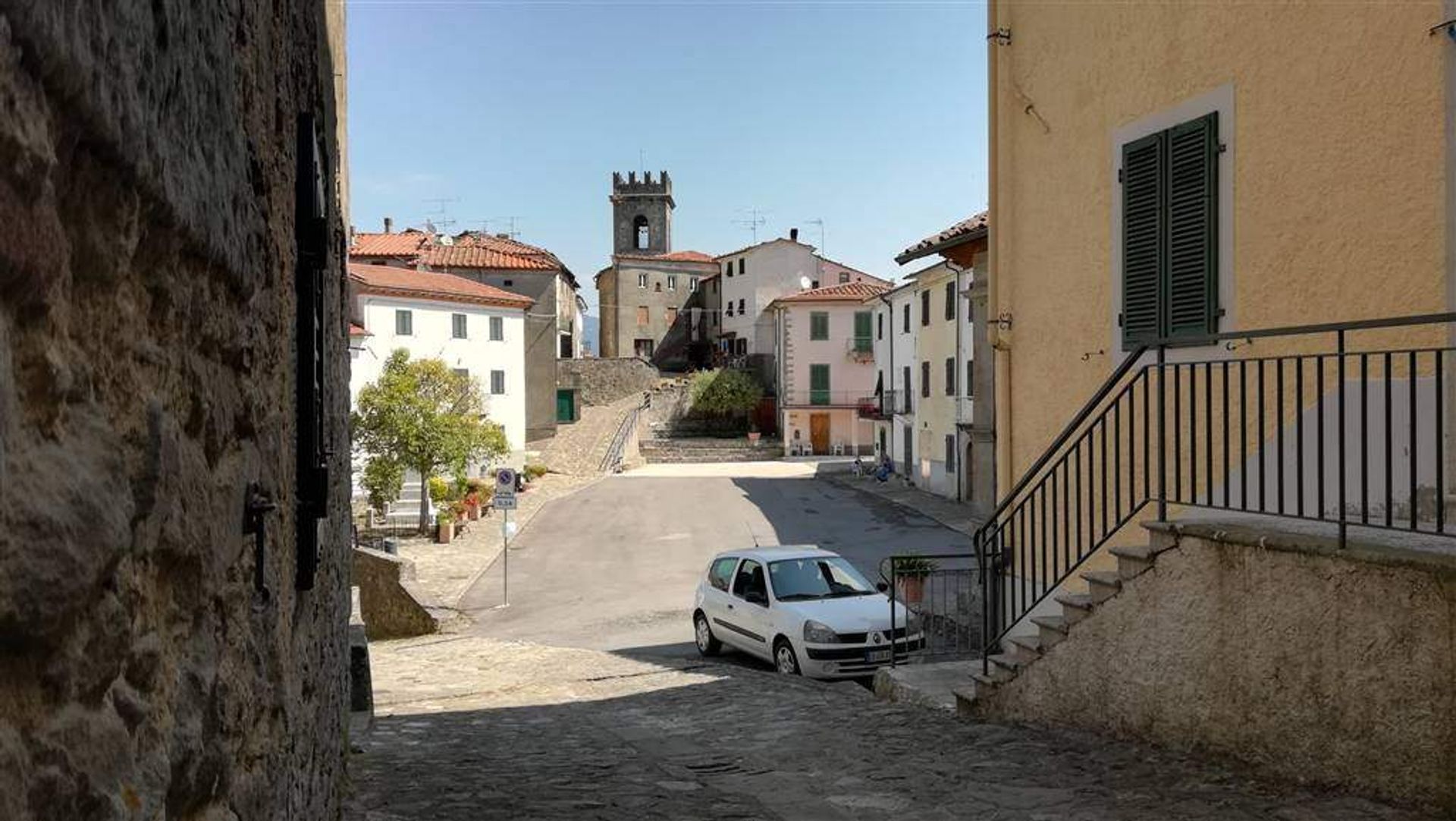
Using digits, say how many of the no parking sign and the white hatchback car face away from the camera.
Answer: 0

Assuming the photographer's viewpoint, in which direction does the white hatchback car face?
facing the viewer and to the right of the viewer

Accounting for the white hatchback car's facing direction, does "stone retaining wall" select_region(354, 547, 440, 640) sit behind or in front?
behind

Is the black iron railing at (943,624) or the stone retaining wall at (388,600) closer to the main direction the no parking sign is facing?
the black iron railing

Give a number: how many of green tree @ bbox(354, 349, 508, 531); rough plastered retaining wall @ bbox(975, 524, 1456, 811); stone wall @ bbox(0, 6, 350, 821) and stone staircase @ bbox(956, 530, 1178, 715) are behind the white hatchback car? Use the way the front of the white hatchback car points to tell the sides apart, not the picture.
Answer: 1

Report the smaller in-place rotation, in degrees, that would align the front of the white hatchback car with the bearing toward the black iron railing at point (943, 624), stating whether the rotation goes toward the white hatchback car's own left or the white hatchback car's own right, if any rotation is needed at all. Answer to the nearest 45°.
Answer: approximately 45° to the white hatchback car's own left

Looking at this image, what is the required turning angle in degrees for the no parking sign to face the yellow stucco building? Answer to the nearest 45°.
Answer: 0° — it already faces it

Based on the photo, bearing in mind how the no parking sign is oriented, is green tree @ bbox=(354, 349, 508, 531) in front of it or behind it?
behind

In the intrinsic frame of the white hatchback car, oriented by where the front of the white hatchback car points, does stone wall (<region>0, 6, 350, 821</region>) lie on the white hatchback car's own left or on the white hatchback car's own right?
on the white hatchback car's own right

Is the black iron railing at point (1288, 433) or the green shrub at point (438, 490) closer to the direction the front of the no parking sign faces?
the black iron railing

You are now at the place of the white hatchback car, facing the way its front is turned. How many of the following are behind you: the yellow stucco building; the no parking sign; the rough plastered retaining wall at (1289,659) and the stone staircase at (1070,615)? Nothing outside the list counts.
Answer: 1

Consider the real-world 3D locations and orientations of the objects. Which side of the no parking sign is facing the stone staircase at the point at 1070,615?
front

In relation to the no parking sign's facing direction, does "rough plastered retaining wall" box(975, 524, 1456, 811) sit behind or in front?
in front

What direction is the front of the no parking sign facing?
toward the camera

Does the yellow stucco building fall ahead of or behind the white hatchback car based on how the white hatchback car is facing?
ahead

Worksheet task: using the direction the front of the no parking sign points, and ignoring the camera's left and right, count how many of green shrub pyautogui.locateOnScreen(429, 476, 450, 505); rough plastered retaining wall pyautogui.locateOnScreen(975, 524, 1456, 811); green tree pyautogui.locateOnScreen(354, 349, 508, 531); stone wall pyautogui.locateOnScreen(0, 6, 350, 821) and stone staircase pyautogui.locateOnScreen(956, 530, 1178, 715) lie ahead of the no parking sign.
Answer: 3

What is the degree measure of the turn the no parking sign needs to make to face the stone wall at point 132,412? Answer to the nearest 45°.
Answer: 0° — it already faces it
